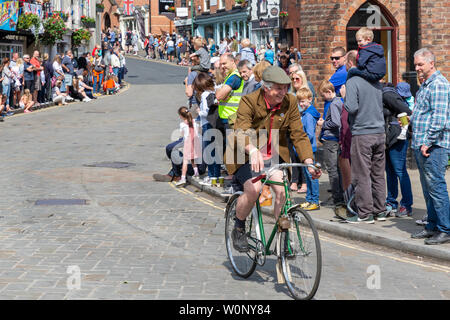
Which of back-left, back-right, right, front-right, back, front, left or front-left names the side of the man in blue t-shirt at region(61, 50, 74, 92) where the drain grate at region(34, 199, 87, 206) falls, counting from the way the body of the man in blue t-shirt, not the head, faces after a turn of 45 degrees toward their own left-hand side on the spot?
back-right

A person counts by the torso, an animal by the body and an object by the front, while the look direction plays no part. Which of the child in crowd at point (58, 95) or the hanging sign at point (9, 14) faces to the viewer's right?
the child in crowd

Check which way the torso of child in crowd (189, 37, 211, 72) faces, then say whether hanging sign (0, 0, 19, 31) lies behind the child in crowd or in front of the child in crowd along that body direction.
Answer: in front

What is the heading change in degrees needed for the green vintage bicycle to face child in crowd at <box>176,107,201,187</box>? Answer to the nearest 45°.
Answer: approximately 135° to its left

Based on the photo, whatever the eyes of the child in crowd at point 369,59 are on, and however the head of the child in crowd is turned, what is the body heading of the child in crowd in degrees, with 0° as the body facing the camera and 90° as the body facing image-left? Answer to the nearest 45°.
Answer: approximately 90°

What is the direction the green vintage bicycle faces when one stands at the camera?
facing the viewer and to the right of the viewer

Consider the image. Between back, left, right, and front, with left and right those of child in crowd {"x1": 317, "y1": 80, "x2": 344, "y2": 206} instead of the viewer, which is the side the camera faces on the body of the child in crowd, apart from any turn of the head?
left

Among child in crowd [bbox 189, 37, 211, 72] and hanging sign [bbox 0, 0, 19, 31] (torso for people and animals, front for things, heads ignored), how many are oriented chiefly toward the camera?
1

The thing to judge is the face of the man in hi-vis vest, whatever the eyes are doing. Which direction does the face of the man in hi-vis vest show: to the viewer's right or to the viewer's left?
to the viewer's left

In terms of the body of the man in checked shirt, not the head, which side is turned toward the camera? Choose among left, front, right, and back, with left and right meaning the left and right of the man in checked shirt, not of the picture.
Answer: left

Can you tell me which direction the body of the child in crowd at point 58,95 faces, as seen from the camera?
to the viewer's right
